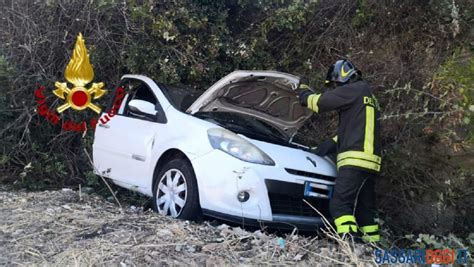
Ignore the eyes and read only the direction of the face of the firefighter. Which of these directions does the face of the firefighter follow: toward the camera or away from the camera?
away from the camera

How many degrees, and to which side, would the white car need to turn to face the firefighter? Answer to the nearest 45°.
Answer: approximately 45° to its left

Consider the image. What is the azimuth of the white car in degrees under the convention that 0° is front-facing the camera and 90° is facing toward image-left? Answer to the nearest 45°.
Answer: approximately 315°
